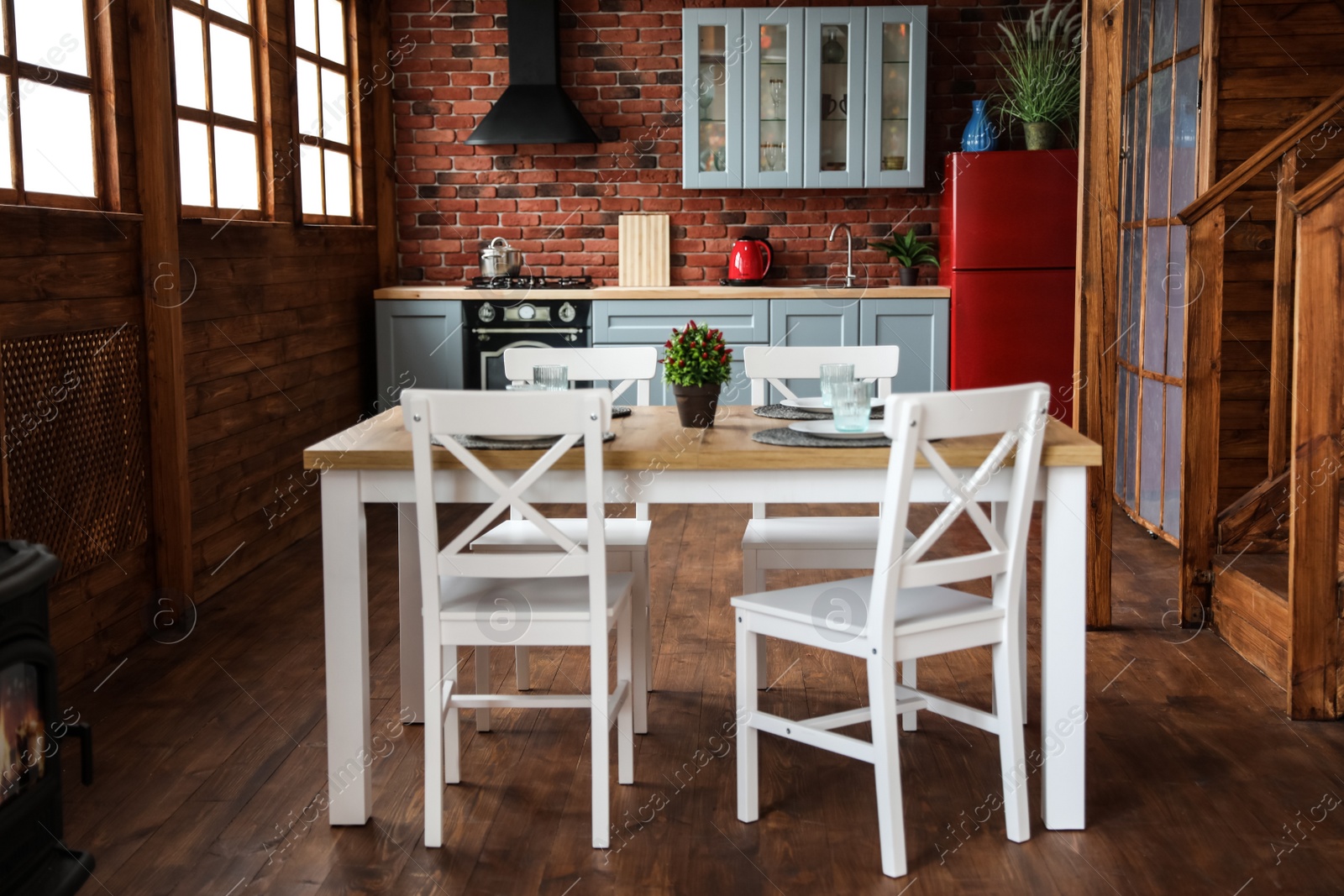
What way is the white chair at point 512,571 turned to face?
away from the camera

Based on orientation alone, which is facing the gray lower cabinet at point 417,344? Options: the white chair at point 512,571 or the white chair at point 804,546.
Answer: the white chair at point 512,571

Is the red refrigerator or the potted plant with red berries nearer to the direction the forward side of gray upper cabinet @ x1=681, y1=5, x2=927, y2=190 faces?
the potted plant with red berries

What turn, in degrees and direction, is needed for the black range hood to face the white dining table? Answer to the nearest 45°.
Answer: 0° — it already faces it

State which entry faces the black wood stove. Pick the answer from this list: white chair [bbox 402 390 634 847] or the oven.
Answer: the oven

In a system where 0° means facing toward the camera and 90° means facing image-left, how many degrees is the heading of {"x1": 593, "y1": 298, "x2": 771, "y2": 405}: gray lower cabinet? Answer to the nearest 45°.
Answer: approximately 0°

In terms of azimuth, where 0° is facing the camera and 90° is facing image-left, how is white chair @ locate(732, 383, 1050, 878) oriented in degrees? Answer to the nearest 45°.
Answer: approximately 135°
